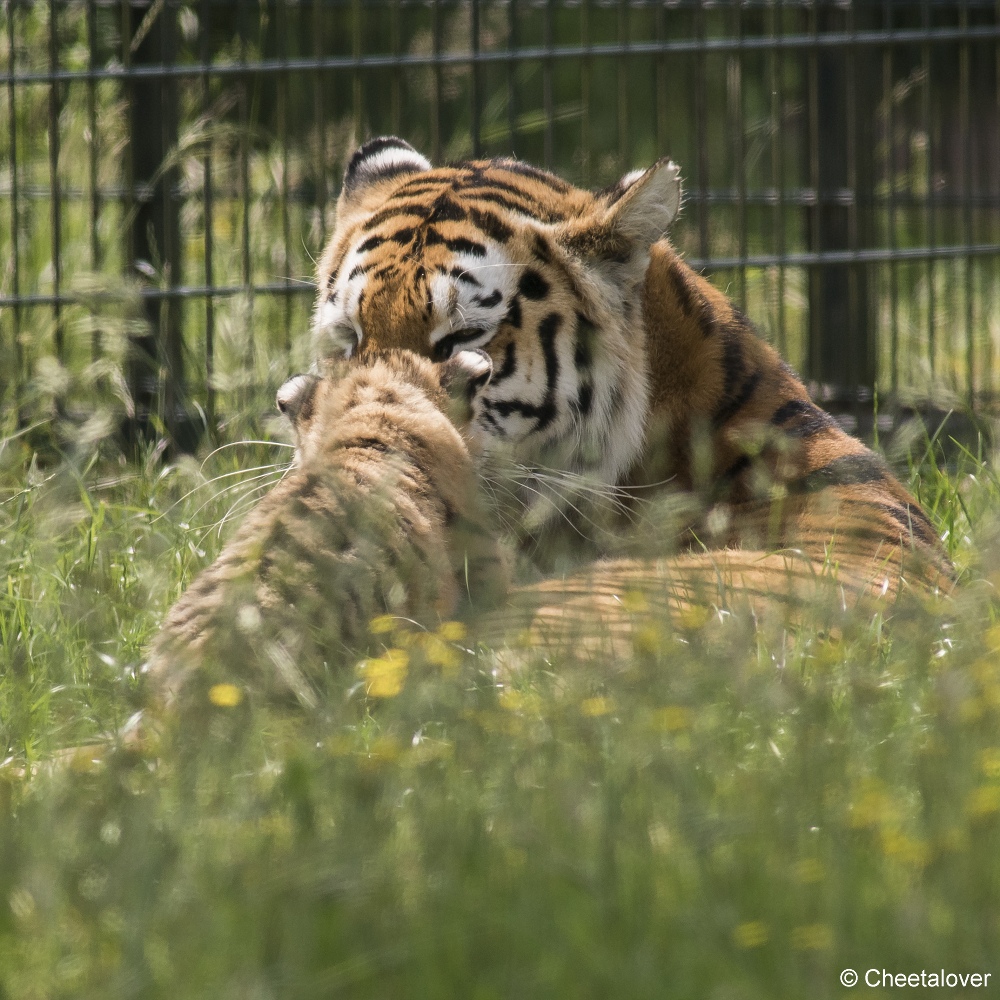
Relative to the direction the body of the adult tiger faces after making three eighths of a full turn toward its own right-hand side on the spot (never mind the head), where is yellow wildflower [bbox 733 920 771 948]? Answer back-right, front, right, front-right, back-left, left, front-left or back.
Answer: back

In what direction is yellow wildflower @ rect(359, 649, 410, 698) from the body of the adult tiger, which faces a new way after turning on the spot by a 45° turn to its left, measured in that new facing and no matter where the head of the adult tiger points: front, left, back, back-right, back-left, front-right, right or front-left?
front
